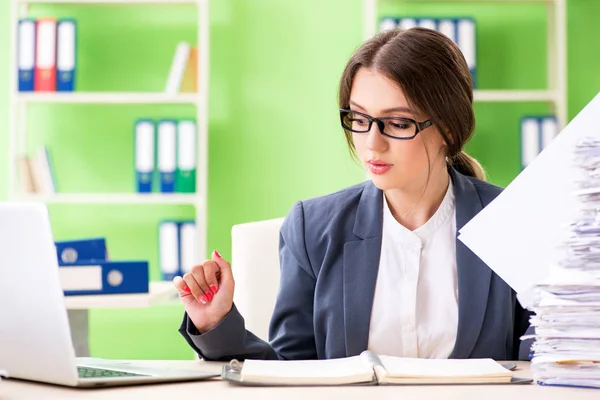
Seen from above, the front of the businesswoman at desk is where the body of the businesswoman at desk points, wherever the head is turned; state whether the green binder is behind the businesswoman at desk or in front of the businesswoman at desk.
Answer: behind

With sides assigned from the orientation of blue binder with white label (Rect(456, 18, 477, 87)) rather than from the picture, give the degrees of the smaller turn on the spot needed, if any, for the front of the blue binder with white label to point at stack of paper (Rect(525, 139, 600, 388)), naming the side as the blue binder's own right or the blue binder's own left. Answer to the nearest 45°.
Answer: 0° — it already faces it

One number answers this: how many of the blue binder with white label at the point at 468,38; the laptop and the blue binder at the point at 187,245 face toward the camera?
2

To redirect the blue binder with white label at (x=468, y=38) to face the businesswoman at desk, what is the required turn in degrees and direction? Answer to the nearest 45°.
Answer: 0° — it already faces them

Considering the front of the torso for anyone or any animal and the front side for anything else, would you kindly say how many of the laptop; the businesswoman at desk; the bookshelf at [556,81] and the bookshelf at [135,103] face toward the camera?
3

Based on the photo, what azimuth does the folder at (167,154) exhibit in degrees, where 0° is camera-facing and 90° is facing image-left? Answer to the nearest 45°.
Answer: approximately 0°

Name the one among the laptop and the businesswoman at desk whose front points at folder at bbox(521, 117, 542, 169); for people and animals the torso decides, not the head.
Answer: the laptop

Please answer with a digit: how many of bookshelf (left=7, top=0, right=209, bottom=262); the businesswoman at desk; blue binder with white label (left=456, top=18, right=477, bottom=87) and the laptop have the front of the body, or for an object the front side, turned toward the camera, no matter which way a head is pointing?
3

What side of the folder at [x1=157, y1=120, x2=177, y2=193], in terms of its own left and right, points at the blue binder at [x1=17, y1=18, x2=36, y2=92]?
right

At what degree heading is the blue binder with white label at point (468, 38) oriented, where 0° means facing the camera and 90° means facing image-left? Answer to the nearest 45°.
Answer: approximately 0°

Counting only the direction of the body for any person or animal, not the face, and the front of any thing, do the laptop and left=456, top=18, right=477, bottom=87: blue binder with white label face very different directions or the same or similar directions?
very different directions

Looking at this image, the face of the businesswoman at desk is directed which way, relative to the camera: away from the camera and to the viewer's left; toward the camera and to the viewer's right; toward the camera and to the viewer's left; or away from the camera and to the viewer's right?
toward the camera and to the viewer's left
